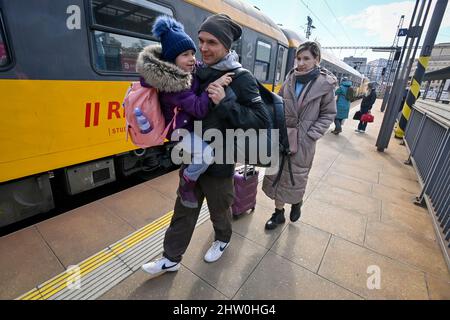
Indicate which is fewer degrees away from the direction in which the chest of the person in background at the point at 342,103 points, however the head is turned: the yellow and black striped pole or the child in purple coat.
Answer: the child in purple coat

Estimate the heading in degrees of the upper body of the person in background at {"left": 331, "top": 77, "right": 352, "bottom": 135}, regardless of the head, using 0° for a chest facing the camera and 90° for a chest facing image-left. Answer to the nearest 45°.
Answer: approximately 45°

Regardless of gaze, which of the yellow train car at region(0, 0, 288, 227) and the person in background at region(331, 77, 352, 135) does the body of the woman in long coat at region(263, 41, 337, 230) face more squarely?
the yellow train car

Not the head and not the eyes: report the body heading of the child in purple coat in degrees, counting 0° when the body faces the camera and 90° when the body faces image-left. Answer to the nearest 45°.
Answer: approximately 270°

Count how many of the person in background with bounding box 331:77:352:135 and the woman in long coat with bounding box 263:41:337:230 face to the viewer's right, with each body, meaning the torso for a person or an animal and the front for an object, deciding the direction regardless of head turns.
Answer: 0

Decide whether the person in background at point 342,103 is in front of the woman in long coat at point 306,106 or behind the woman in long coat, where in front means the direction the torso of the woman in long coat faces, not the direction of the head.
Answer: behind

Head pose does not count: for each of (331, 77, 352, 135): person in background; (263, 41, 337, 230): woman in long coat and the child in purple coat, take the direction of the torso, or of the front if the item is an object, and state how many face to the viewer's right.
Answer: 1

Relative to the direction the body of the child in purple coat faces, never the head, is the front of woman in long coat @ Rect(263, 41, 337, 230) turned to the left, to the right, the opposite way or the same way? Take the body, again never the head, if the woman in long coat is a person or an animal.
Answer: to the right

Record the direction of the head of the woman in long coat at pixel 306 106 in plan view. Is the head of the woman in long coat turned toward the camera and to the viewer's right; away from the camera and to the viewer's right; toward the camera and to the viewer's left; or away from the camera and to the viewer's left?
toward the camera and to the viewer's left

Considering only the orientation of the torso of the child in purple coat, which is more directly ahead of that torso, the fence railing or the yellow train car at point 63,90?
the fence railing

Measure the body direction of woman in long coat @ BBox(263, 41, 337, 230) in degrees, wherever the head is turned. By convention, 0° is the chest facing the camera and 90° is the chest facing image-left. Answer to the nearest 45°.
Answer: approximately 45°

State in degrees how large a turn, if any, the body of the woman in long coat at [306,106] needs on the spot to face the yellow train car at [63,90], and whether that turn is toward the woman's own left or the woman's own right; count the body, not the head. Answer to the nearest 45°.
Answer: approximately 45° to the woman's own right

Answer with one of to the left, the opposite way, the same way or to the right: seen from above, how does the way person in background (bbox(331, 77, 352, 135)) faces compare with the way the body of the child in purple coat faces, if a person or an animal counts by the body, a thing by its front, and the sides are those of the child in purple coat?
the opposite way
